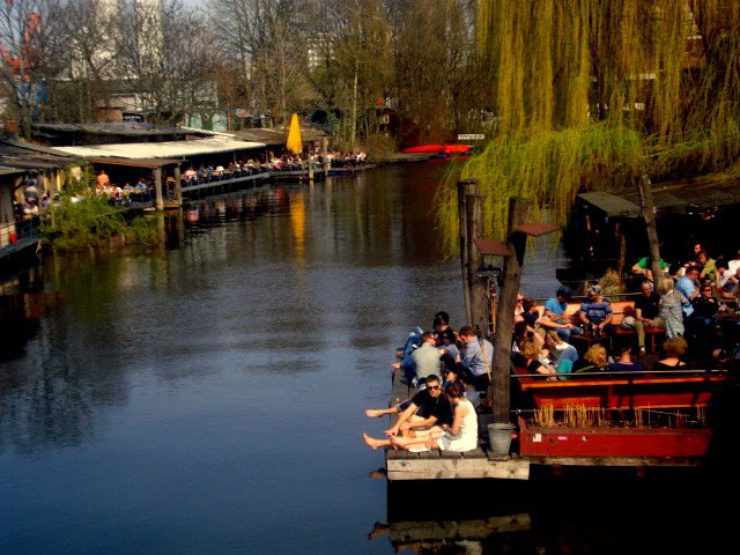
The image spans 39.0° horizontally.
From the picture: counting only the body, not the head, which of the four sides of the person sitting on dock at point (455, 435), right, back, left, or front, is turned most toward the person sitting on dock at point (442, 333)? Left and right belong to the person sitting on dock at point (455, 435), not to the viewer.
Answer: right

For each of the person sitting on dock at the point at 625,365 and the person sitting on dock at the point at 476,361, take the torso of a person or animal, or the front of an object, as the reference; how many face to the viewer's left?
1

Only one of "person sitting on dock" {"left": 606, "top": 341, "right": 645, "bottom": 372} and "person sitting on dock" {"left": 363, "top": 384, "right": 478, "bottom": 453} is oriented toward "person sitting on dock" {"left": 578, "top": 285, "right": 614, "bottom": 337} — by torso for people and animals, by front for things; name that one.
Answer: "person sitting on dock" {"left": 606, "top": 341, "right": 645, "bottom": 372}

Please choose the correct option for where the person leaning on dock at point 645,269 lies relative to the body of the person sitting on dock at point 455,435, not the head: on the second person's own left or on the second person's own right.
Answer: on the second person's own right

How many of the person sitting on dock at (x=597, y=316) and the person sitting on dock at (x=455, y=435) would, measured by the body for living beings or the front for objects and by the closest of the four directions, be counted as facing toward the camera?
1

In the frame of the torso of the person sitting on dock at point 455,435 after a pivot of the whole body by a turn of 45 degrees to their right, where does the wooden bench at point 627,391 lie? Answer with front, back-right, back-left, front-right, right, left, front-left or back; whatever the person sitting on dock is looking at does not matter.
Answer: back-right

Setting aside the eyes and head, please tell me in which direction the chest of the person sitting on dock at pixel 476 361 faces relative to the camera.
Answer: to the viewer's left

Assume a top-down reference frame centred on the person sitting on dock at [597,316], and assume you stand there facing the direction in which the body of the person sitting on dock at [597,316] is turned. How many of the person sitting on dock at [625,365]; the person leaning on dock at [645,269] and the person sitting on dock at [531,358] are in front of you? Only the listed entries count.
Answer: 2

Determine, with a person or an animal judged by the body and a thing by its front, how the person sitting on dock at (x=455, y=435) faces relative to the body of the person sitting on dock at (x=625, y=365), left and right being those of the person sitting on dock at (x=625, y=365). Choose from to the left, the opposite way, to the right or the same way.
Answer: to the left

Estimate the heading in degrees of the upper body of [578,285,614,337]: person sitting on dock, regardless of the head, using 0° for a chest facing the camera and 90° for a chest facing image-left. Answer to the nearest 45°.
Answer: approximately 0°

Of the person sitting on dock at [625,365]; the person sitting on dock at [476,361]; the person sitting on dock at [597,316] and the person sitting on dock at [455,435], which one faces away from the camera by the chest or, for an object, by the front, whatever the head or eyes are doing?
the person sitting on dock at [625,365]

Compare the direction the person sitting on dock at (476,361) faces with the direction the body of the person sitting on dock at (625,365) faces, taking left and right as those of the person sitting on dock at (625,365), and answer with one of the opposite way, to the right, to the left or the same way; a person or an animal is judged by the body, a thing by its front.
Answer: to the left
